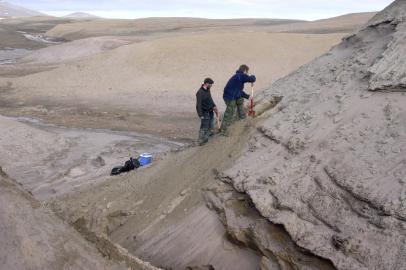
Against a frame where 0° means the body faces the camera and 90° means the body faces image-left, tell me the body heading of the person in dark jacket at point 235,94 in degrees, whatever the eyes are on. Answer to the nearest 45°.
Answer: approximately 270°

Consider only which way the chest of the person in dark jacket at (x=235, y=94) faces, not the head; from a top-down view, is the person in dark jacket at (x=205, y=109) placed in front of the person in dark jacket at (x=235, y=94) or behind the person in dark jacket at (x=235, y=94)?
behind

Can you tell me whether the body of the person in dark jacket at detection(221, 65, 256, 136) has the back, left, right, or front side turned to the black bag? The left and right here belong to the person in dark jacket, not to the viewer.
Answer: back
